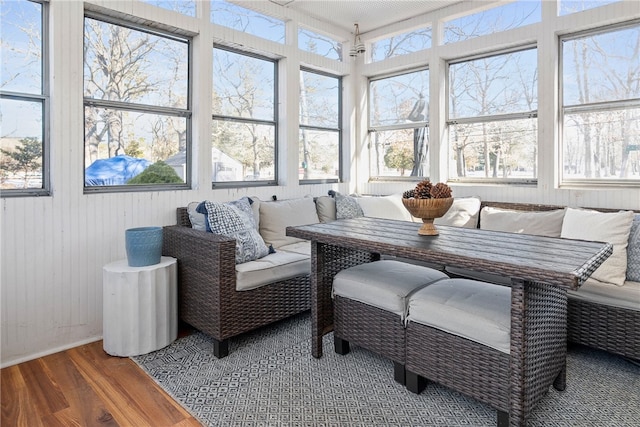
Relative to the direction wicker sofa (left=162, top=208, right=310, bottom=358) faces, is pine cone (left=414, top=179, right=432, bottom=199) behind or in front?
in front

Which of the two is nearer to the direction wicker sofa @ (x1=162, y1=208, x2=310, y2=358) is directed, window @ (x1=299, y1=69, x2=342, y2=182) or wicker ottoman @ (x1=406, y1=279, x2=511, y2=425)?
the wicker ottoman

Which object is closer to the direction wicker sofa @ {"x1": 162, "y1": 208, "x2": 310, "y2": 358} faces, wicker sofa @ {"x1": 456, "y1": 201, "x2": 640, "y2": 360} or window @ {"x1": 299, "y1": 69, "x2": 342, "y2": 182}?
the wicker sofa @ {"x1": 456, "y1": 201, "x2": 640, "y2": 360}

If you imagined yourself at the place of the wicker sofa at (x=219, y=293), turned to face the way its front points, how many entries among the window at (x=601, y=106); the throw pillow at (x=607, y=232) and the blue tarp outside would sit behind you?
1

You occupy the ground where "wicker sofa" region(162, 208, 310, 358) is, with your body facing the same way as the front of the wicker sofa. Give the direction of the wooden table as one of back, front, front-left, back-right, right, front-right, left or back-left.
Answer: front

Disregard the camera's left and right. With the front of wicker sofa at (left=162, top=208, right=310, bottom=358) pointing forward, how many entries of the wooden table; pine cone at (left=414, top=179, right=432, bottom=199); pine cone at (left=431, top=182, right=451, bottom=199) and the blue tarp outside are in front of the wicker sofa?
3

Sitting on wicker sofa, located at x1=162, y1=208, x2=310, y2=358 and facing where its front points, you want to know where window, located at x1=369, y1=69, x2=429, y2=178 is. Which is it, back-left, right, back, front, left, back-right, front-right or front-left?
left

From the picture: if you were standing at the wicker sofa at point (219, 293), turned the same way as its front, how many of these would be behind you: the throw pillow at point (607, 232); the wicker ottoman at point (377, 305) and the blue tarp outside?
1

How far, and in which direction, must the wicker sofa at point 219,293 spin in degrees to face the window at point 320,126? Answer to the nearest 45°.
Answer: approximately 90° to its left

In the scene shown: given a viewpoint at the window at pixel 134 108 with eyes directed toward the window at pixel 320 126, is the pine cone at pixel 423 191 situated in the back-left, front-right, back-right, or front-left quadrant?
front-right

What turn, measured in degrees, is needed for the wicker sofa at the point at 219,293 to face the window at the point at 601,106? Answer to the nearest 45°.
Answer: approximately 45° to its left

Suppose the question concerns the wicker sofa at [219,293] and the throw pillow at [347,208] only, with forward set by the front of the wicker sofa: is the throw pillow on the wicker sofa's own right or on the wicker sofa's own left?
on the wicker sofa's own left

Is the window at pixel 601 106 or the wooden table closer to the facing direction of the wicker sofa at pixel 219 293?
the wooden table
